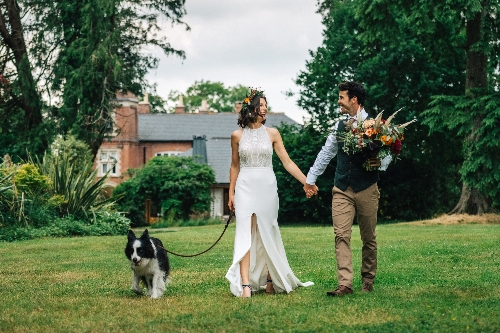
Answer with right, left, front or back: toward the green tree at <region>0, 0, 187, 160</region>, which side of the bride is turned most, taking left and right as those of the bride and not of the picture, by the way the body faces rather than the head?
back

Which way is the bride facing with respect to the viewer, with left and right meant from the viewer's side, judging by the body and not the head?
facing the viewer

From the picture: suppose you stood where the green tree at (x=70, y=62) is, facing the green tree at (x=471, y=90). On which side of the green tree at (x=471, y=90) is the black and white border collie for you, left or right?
right

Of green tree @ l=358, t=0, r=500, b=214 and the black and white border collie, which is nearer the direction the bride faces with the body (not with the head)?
the black and white border collie

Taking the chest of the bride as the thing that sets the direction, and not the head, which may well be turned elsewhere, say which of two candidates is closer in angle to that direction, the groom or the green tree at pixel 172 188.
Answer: the groom

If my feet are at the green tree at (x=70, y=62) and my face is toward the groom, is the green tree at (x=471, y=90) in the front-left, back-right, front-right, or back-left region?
front-left

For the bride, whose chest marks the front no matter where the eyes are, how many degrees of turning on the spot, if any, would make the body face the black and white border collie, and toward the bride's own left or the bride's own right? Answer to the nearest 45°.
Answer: approximately 90° to the bride's own right

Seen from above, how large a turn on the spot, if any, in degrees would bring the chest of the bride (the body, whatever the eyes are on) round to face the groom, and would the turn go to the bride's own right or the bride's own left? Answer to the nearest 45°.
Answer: approximately 90° to the bride's own left

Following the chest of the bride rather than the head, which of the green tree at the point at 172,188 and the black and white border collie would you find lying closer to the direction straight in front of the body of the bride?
the black and white border collie

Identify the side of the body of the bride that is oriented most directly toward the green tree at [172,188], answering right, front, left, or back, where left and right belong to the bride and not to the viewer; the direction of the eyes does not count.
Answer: back

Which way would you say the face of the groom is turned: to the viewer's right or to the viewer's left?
to the viewer's left

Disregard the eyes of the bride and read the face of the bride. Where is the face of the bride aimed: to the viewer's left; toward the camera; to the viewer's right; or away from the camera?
to the viewer's right

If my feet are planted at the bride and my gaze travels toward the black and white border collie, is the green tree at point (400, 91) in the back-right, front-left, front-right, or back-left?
back-right
